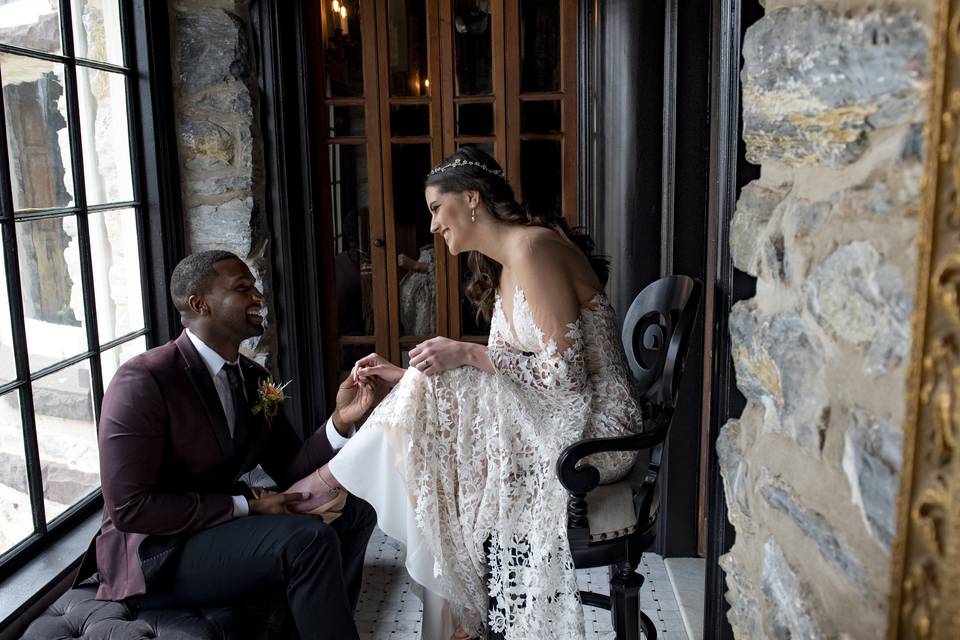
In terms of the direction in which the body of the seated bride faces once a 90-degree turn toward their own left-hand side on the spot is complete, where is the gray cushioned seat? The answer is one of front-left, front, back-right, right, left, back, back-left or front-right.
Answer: right

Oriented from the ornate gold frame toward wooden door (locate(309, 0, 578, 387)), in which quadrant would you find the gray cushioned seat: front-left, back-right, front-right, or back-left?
front-left

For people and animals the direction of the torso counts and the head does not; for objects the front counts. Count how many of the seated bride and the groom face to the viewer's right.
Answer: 1

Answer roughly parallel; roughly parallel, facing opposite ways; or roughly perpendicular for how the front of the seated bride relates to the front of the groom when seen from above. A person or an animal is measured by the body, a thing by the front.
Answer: roughly parallel, facing opposite ways

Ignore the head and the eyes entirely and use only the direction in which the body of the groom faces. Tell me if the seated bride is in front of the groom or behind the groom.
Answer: in front

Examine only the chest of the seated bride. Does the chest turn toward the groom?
yes

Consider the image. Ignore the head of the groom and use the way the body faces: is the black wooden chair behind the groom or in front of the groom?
in front

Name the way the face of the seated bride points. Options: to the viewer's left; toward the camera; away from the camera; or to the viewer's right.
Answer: to the viewer's left

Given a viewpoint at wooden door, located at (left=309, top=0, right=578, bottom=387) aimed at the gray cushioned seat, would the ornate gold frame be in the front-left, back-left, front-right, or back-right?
front-left

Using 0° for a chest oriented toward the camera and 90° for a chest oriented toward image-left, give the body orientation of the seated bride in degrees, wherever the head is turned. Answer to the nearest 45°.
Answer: approximately 90°

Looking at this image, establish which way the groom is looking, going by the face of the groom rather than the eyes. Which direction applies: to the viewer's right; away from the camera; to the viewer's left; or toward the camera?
to the viewer's right

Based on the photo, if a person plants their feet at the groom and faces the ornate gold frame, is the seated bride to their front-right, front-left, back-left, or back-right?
front-left

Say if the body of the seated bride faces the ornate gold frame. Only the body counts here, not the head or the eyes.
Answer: no

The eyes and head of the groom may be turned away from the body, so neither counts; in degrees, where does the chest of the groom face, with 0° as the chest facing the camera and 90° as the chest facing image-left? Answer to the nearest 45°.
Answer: approximately 270°
